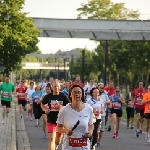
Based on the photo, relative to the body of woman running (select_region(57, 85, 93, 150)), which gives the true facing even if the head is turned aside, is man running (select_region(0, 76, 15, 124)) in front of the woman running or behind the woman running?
behind

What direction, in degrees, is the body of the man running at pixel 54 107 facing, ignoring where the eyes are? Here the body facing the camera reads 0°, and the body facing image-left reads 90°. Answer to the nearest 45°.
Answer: approximately 0°

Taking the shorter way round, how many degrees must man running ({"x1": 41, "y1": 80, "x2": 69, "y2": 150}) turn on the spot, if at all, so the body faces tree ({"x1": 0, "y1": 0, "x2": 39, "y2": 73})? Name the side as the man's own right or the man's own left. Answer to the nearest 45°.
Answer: approximately 180°

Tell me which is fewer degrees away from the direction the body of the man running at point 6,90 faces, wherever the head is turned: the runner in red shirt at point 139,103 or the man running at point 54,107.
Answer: the man running
